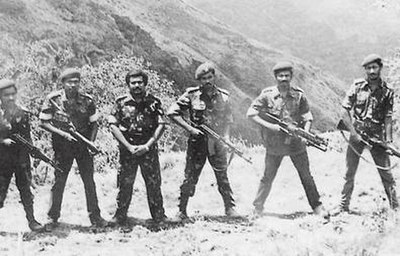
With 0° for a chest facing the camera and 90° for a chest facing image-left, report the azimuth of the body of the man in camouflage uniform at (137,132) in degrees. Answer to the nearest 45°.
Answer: approximately 0°

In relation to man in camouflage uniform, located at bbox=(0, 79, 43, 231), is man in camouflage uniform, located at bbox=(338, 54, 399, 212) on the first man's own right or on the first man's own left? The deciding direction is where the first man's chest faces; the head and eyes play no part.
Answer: on the first man's own left

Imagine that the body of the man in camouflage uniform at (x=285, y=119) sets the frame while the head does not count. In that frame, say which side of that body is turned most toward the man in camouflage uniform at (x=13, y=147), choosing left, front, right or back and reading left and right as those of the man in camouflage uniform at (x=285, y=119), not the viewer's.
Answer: right

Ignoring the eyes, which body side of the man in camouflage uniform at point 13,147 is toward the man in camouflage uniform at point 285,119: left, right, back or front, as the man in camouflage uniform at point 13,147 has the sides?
left
